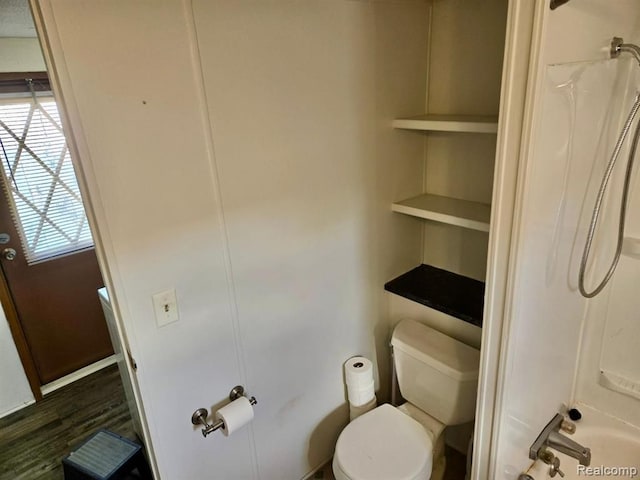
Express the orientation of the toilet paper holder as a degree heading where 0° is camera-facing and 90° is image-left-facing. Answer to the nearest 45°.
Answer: approximately 315°

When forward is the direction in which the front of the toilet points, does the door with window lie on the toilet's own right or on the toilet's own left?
on the toilet's own right

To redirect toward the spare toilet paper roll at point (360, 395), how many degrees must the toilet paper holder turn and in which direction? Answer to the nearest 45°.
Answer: approximately 45° to its left

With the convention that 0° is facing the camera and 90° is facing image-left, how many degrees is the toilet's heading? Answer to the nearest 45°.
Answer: approximately 45°
